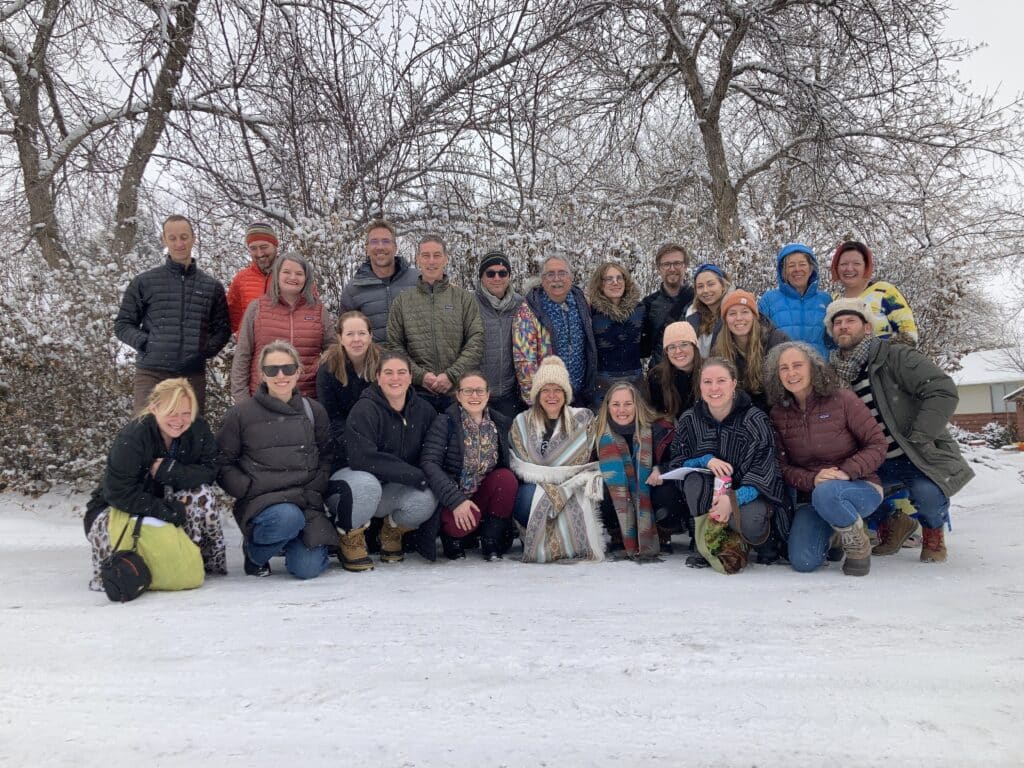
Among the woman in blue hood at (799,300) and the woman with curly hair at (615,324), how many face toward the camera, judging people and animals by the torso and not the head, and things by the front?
2

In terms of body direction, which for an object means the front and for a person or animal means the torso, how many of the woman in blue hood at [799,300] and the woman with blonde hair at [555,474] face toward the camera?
2

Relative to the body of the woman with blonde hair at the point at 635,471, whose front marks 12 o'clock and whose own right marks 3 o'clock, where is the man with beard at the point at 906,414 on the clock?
The man with beard is roughly at 9 o'clock from the woman with blonde hair.
